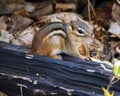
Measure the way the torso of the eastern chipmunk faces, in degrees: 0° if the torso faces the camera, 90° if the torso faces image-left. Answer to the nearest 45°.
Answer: approximately 270°
